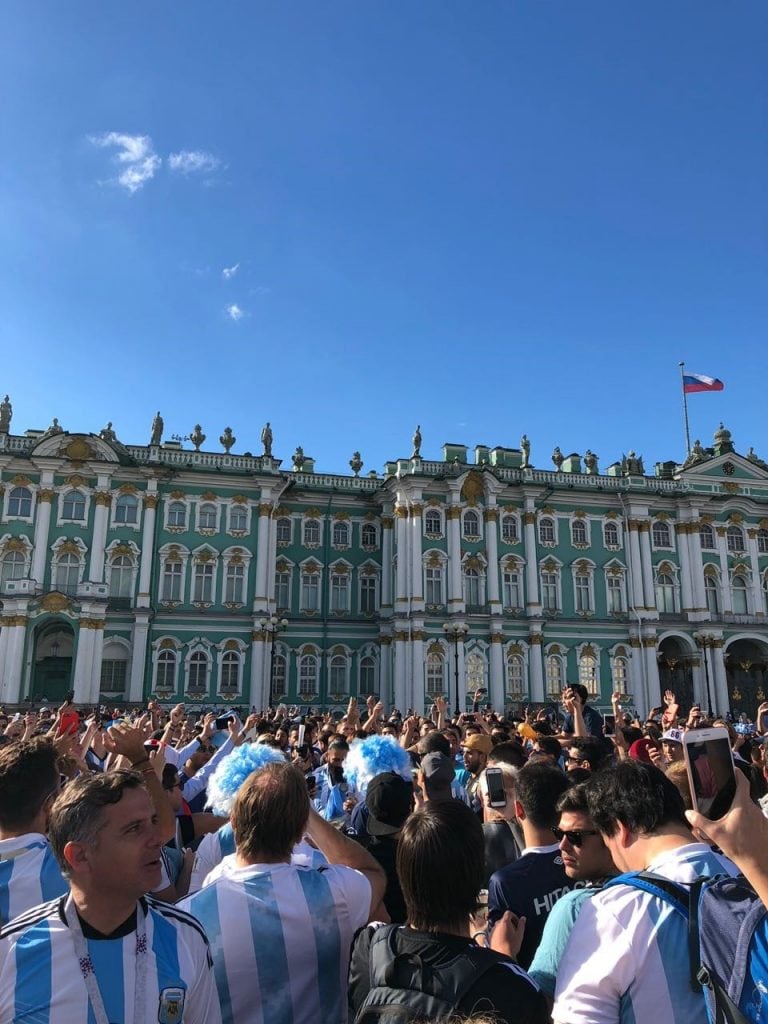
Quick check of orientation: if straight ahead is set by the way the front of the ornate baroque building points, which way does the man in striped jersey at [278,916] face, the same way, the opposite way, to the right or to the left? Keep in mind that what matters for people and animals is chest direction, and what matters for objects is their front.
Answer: the opposite way

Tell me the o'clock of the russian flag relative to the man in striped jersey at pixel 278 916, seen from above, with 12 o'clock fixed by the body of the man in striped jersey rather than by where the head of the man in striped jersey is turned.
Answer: The russian flag is roughly at 1 o'clock from the man in striped jersey.

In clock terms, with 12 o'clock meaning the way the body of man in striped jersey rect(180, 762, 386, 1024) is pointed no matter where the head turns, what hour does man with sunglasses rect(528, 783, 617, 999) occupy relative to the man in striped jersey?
The man with sunglasses is roughly at 3 o'clock from the man in striped jersey.

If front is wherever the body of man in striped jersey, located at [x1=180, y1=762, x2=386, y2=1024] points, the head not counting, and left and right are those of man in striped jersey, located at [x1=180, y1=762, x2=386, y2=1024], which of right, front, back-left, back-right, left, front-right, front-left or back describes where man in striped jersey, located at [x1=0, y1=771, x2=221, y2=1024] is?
back-left

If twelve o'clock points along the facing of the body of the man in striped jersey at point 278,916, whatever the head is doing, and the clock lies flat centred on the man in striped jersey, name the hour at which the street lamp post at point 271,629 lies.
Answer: The street lamp post is roughly at 12 o'clock from the man in striped jersey.

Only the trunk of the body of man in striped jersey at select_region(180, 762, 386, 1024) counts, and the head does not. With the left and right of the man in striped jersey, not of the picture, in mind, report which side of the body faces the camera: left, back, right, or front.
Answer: back

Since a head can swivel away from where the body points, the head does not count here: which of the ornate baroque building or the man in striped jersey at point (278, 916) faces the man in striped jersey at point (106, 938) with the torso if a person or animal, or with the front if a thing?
the ornate baroque building

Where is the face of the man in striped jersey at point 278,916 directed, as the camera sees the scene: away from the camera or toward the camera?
away from the camera

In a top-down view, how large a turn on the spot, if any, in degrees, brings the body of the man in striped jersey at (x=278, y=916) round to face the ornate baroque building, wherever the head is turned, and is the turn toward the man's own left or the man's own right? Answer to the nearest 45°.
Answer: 0° — they already face it

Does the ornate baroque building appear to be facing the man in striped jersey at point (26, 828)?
yes
